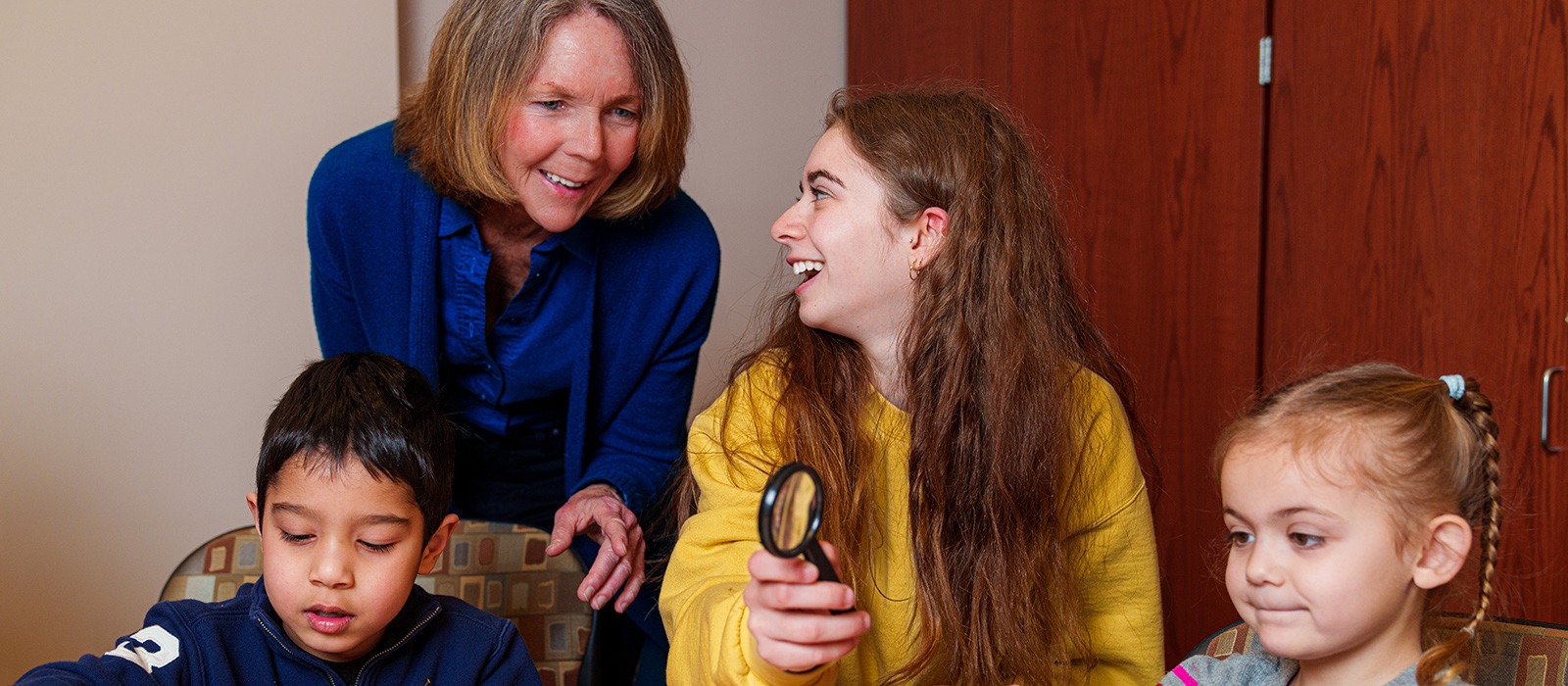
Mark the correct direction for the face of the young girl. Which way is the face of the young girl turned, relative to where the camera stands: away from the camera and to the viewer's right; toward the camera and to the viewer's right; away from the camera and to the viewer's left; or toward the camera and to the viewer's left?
toward the camera and to the viewer's left

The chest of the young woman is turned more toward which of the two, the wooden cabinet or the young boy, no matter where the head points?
the young boy

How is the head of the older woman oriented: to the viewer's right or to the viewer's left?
to the viewer's right

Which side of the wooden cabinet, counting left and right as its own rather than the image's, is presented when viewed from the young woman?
front

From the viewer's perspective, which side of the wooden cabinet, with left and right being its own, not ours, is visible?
front

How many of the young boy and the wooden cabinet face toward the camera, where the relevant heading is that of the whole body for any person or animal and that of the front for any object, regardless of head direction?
2

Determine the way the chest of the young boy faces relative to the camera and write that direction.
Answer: toward the camera

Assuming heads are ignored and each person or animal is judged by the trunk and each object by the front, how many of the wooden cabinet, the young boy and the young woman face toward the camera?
3

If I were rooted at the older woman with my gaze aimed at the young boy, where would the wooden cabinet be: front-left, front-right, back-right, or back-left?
back-left

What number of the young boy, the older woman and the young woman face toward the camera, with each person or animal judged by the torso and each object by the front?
3

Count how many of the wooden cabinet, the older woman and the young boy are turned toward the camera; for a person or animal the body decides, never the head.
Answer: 3

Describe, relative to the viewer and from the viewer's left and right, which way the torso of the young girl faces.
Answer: facing the viewer and to the left of the viewer

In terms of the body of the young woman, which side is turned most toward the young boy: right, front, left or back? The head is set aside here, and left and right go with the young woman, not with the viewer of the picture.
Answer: right

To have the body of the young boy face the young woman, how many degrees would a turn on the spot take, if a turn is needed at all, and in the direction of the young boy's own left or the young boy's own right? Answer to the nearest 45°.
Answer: approximately 90° to the young boy's own left
